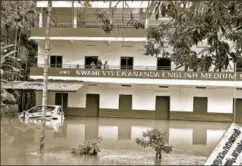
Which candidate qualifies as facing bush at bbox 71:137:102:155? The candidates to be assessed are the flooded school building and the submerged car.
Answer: the flooded school building

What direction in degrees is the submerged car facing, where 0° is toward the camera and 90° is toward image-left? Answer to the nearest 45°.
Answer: approximately 90°

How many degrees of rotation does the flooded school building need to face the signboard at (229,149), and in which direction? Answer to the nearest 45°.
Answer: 0° — it already faces it

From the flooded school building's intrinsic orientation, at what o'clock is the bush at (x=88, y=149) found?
The bush is roughly at 12 o'clock from the flooded school building.

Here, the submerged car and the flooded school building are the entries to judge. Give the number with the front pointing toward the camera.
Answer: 1

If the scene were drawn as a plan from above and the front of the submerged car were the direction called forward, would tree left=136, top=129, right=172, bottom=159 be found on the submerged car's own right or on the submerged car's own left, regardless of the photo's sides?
on the submerged car's own left

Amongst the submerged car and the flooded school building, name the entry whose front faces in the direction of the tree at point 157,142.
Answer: the flooded school building

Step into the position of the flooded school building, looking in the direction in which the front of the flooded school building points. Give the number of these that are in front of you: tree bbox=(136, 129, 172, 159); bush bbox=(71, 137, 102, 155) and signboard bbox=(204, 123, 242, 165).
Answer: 3

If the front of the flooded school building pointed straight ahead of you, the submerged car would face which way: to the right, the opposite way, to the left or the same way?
to the right

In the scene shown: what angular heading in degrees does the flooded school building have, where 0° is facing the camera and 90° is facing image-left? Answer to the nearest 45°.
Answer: approximately 0°

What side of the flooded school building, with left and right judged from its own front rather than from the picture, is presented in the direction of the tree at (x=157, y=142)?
front
